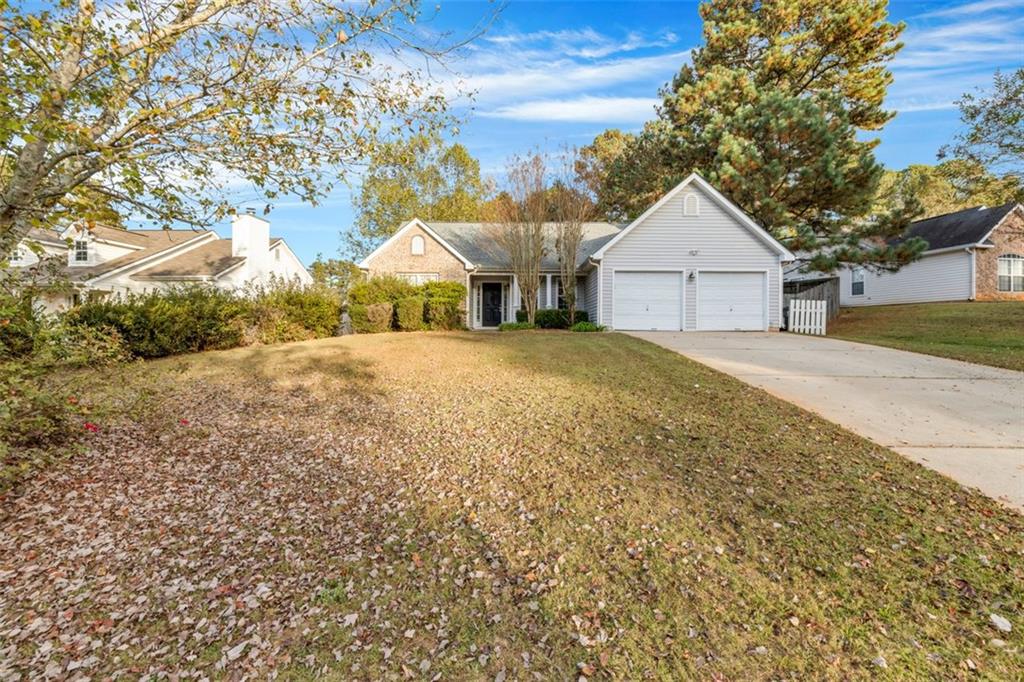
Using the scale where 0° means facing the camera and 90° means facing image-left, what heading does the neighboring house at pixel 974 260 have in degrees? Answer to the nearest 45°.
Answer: approximately 315°

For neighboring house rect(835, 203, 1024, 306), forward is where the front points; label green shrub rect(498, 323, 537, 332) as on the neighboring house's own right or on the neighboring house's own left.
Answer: on the neighboring house's own right

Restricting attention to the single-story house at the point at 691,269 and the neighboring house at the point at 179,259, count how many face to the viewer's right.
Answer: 0

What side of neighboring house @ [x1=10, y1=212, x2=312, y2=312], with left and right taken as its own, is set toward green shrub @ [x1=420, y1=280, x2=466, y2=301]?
left

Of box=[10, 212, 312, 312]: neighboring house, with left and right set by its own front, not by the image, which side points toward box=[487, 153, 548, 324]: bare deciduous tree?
left

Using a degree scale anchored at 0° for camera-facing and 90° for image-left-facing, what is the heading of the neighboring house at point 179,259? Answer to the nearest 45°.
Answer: approximately 45°

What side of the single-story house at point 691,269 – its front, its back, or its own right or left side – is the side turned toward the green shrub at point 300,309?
right

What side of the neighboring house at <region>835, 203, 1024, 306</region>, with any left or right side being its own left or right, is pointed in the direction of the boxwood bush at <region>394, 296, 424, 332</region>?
right

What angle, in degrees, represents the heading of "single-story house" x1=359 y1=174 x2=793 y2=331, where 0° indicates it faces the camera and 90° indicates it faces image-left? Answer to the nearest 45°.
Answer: approximately 0°
